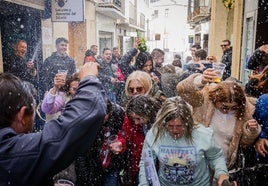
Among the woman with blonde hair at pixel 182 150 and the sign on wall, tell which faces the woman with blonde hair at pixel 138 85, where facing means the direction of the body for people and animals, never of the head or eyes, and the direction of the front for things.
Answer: the sign on wall

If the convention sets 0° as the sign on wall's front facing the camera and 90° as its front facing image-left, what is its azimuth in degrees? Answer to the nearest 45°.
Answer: approximately 0°

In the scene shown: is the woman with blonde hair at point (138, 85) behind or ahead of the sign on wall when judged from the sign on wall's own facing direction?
ahead

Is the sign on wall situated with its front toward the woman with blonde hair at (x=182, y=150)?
yes

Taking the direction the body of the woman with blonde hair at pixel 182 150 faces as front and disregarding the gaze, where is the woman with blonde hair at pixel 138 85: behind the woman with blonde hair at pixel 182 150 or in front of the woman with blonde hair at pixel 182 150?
behind

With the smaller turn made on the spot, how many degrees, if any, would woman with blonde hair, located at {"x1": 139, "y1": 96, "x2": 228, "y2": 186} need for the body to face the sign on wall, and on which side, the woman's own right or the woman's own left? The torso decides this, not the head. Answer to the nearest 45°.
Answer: approximately 135° to the woman's own right

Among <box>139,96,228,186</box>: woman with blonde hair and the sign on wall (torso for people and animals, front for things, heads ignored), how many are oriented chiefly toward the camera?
2
